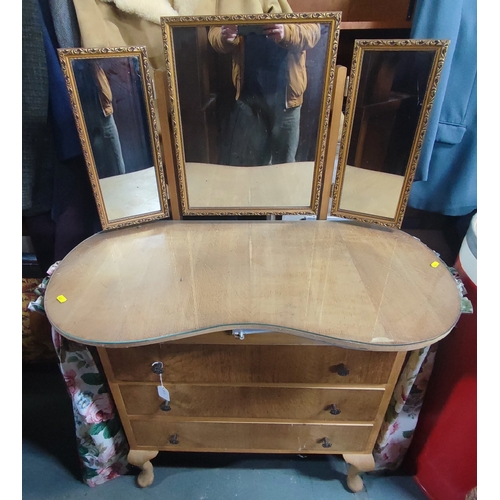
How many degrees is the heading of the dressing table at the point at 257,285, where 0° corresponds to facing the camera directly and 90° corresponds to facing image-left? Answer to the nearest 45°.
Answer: approximately 0°

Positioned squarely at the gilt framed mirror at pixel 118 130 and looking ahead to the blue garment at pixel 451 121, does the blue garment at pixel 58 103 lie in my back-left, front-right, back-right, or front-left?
back-left

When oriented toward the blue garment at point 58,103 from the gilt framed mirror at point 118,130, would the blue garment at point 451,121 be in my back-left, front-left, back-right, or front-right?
back-right

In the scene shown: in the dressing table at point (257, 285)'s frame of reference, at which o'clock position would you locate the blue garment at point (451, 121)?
The blue garment is roughly at 8 o'clock from the dressing table.

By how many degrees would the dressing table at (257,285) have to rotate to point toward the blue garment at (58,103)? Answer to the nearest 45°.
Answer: approximately 135° to its right
